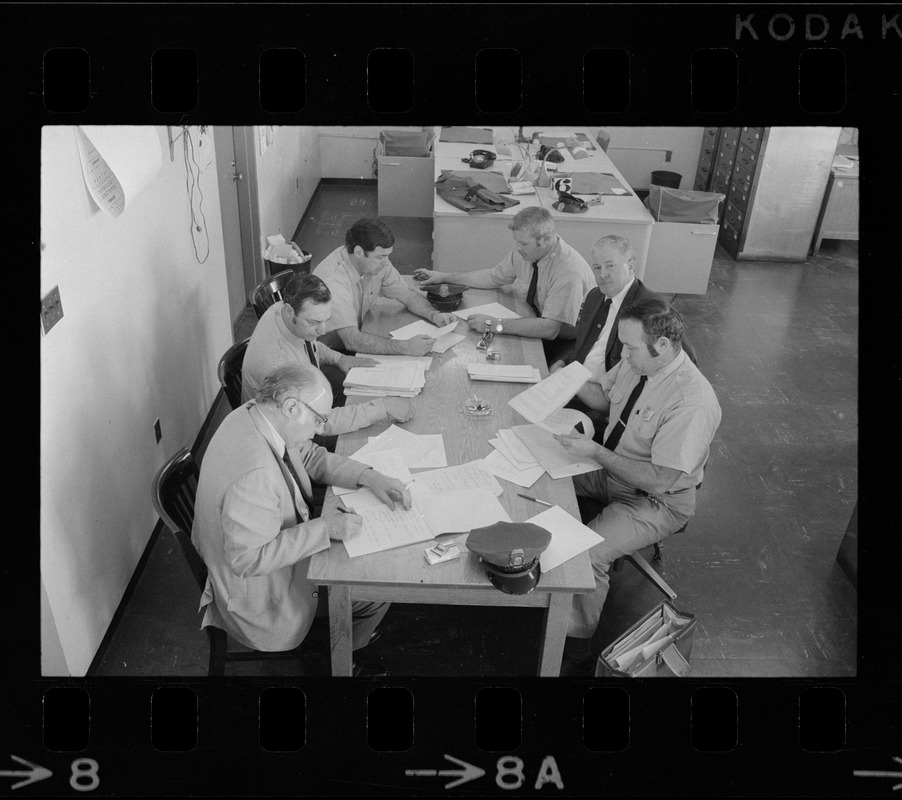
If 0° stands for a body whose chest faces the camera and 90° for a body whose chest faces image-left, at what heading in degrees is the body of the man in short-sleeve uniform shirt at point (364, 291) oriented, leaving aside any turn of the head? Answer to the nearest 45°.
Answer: approximately 315°

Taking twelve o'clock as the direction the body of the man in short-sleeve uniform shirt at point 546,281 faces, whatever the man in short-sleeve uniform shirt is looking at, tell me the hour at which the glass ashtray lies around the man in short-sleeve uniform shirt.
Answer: The glass ashtray is roughly at 11 o'clock from the man in short-sleeve uniform shirt.

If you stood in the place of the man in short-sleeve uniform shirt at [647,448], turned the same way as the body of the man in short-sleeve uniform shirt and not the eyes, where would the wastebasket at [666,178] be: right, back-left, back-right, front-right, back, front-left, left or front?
back-right

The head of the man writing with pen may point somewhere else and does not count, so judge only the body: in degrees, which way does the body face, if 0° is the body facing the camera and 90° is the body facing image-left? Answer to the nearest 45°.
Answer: approximately 270°

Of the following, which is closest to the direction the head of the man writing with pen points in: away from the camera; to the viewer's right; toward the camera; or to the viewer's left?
to the viewer's right

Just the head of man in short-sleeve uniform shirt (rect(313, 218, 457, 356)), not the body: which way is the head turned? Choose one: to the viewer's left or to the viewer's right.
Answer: to the viewer's right

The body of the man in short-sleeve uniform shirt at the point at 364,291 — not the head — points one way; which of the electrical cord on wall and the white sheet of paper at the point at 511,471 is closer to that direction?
the white sheet of paper
